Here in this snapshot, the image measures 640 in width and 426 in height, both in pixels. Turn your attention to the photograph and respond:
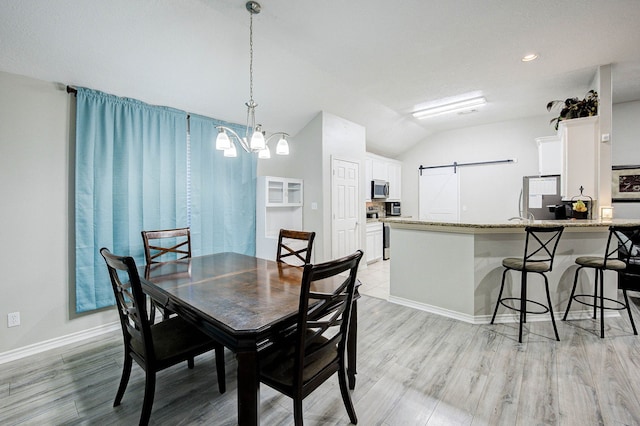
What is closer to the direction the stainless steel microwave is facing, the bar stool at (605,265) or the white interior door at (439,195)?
the bar stool

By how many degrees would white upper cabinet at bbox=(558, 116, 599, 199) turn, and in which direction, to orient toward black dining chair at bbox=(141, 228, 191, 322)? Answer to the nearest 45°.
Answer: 0° — it already faces it

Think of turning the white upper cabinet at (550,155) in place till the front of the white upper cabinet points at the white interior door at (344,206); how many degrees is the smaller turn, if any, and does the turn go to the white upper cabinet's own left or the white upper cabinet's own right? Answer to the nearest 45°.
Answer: approximately 45° to the white upper cabinet's own right

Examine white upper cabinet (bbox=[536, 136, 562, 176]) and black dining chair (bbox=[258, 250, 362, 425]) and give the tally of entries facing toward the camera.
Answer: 1

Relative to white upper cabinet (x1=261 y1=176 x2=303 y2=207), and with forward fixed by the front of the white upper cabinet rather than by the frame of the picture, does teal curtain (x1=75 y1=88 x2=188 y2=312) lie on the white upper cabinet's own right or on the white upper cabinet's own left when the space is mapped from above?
on the white upper cabinet's own right

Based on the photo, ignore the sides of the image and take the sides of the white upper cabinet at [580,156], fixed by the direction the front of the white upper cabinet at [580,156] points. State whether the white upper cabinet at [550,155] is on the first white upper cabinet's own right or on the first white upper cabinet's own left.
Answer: on the first white upper cabinet's own right

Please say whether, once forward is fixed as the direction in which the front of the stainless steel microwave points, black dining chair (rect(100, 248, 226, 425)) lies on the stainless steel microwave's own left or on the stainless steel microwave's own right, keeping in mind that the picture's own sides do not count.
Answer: on the stainless steel microwave's own right

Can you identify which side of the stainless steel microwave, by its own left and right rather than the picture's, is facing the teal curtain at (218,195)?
right

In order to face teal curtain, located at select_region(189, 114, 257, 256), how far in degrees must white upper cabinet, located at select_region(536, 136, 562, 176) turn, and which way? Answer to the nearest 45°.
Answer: approximately 45° to its right
